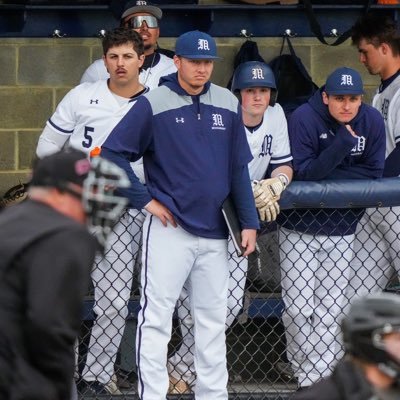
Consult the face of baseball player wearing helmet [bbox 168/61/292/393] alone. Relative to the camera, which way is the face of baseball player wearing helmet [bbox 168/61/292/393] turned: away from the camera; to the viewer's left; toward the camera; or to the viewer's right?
toward the camera

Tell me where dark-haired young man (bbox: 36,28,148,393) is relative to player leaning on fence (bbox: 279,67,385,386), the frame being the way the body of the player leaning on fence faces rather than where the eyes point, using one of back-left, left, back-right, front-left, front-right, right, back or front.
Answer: right

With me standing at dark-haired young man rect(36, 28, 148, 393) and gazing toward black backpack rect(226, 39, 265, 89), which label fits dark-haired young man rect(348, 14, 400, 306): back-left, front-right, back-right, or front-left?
front-right

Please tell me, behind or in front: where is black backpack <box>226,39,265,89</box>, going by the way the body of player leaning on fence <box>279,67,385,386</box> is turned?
behind

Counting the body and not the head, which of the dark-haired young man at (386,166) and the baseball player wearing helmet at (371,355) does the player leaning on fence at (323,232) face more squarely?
the baseball player wearing helmet

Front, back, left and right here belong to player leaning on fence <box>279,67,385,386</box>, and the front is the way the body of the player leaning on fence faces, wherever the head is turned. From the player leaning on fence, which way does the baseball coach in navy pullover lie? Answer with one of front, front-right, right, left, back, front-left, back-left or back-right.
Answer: front-right

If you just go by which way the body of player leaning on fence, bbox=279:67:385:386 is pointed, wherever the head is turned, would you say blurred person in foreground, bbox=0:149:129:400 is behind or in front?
in front

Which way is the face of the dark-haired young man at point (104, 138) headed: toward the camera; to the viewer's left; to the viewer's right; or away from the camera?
toward the camera

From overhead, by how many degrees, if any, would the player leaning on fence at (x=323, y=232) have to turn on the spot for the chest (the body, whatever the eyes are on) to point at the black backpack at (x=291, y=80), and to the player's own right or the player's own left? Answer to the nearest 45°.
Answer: approximately 180°

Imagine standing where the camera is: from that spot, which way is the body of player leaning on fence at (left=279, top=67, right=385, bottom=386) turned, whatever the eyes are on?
toward the camera

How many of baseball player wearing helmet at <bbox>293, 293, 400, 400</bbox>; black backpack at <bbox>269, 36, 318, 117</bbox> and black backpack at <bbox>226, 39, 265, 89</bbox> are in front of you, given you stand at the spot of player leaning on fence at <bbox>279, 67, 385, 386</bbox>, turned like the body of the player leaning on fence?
1

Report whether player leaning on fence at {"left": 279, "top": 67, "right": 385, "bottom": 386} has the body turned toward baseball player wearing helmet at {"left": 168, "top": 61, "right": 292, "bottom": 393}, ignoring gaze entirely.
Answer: no

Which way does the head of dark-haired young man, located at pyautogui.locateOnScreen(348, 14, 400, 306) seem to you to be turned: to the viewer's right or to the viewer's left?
to the viewer's left

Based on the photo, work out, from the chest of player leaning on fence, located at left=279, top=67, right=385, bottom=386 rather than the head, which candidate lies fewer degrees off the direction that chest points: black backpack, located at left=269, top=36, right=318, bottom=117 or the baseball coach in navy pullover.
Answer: the baseball coach in navy pullover
